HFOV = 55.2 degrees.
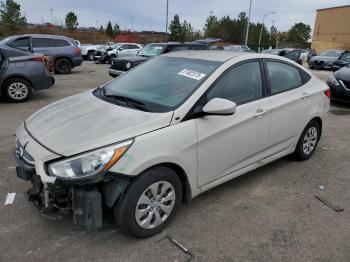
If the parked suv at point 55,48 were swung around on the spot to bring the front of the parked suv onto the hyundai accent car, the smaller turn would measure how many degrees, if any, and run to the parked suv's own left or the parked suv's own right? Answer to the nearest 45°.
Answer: approximately 90° to the parked suv's own left

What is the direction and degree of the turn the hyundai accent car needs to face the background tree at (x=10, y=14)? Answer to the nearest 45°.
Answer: approximately 90° to its right

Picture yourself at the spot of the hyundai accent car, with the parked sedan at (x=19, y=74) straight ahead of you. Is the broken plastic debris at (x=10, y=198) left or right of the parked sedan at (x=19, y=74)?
left

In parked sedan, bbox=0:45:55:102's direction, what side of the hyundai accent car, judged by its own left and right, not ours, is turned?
right

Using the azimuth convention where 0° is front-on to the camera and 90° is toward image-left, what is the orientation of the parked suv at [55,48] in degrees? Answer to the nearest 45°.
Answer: approximately 90°

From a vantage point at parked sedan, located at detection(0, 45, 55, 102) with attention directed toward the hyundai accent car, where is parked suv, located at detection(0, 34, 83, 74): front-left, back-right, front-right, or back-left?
back-left

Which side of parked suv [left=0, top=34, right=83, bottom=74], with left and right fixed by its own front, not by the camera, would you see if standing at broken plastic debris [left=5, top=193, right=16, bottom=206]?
left

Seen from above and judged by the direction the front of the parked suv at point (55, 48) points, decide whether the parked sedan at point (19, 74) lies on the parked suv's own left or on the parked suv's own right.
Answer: on the parked suv's own left

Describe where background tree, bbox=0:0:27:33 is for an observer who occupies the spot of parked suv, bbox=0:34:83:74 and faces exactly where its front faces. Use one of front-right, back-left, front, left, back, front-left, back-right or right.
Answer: right

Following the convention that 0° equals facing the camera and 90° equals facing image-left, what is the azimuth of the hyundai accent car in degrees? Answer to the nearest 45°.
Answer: approximately 45°
